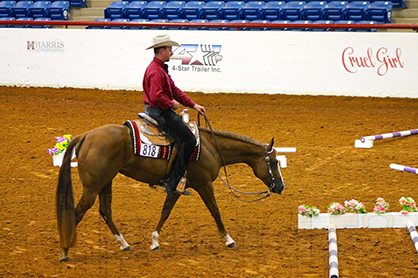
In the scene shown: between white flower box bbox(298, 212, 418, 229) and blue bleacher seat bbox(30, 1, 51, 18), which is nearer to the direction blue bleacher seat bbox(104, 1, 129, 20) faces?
the white flower box

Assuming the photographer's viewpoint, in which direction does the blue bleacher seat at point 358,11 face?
facing the viewer

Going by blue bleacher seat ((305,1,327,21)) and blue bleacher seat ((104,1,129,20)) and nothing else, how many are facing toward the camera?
2

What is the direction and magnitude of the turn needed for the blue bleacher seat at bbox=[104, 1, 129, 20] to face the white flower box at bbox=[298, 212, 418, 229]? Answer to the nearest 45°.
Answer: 0° — it already faces it

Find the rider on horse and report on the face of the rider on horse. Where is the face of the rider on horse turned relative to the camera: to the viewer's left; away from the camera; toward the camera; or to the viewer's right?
to the viewer's right

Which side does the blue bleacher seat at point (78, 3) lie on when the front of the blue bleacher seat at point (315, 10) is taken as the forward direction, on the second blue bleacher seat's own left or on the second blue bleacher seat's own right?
on the second blue bleacher seat's own right

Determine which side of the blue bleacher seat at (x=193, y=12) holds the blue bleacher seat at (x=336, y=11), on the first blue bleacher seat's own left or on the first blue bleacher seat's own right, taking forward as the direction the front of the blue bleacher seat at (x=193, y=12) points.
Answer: on the first blue bleacher seat's own left

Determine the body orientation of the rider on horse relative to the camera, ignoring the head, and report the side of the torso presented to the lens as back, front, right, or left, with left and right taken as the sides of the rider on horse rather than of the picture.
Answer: right

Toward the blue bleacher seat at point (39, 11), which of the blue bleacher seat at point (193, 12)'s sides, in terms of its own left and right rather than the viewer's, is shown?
right

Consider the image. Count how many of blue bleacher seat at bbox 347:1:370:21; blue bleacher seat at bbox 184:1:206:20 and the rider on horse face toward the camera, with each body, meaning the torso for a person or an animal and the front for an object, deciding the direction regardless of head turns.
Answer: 2

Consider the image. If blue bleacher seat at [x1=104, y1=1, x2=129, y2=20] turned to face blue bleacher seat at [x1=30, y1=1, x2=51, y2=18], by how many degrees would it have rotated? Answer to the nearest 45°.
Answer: approximately 135° to its right

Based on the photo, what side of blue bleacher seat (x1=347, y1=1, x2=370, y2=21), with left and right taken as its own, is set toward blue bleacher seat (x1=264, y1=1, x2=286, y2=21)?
right

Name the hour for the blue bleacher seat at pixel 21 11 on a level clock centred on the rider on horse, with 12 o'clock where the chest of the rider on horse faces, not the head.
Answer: The blue bleacher seat is roughly at 8 o'clock from the rider on horse.

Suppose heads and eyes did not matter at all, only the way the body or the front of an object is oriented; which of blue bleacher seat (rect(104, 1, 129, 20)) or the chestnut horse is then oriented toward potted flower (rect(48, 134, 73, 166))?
the blue bleacher seat

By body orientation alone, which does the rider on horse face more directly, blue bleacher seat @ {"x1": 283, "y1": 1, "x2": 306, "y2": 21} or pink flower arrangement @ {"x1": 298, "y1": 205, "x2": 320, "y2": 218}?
the pink flower arrangement

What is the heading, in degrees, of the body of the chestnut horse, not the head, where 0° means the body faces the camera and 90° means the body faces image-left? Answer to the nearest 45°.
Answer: approximately 270°

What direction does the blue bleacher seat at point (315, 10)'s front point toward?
toward the camera

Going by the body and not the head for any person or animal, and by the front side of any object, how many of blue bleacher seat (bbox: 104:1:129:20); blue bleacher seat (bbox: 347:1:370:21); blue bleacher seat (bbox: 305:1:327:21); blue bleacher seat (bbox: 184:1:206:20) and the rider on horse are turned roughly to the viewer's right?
1

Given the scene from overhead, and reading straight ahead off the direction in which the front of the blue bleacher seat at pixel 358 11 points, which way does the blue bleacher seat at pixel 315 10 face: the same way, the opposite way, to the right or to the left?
the same way
